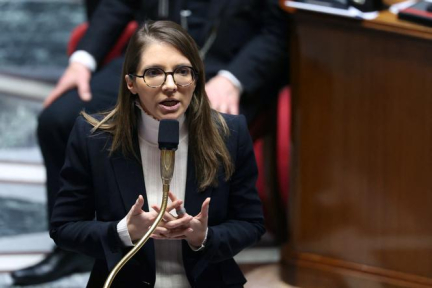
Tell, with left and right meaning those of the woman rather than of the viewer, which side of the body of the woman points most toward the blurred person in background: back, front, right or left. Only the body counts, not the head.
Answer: back

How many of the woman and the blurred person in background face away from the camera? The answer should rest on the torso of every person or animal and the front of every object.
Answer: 0

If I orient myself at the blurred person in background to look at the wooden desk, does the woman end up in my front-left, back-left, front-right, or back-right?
front-right

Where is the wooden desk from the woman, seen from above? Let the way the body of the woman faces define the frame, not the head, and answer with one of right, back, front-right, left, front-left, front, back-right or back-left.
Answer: back-left

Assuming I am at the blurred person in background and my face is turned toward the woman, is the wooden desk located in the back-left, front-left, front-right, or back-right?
front-left

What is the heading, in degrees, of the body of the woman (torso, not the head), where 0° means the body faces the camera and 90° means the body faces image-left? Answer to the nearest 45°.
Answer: approximately 0°

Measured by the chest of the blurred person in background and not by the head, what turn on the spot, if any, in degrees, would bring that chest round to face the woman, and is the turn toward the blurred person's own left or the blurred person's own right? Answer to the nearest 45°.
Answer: approximately 45° to the blurred person's own left

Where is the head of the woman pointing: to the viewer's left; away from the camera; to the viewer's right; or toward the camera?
toward the camera

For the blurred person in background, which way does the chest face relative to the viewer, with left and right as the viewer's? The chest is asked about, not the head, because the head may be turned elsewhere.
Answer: facing the viewer and to the left of the viewer
